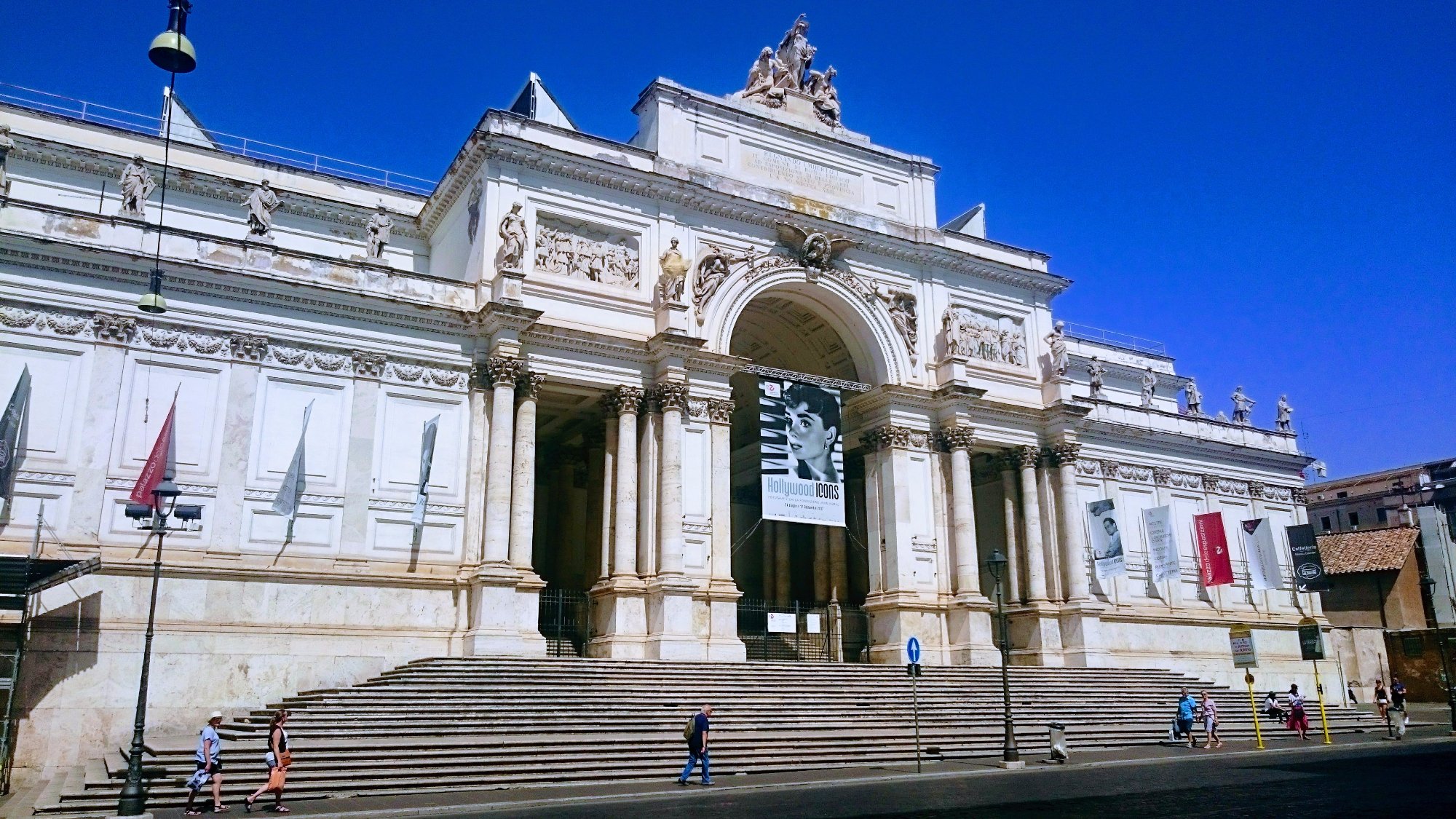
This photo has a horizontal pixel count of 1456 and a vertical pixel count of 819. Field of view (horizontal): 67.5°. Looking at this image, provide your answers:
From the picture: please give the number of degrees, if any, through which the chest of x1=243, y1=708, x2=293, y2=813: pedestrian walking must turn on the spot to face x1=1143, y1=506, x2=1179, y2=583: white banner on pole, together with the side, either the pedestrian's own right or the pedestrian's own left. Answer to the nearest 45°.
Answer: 0° — they already face it

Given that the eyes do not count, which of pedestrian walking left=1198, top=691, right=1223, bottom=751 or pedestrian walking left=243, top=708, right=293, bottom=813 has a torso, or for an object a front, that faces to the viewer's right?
pedestrian walking left=243, top=708, right=293, bottom=813

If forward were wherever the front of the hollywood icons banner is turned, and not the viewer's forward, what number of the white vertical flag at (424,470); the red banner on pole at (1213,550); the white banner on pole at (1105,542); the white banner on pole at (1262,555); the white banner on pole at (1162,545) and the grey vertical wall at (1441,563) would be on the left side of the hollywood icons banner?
5

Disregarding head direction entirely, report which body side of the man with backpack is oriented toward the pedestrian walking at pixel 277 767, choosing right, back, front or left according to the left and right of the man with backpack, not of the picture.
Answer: back

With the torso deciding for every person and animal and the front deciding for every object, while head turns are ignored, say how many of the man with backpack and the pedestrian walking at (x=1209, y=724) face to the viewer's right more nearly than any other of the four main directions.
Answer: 1

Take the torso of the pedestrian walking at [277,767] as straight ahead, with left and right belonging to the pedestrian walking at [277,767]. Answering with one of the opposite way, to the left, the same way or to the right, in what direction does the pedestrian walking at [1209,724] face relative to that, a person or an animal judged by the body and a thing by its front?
the opposite way

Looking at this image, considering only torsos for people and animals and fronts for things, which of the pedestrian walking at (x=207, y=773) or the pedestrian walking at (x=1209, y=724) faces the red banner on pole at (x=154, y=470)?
the pedestrian walking at (x=1209, y=724)

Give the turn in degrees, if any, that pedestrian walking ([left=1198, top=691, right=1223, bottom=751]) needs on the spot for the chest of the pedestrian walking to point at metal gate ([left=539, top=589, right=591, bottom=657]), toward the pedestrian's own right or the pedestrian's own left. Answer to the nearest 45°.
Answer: approximately 45° to the pedestrian's own right

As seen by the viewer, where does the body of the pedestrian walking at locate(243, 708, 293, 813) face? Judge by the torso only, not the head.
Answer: to the viewer's right

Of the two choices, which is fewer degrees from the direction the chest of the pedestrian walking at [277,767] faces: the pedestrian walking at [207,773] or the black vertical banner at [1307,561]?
the black vertical banner

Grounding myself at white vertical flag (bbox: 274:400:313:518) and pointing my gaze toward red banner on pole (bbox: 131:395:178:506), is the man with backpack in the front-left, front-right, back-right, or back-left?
back-left

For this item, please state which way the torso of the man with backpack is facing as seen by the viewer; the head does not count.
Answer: to the viewer's right

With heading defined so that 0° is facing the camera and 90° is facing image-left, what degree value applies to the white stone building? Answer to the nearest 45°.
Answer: approximately 315°

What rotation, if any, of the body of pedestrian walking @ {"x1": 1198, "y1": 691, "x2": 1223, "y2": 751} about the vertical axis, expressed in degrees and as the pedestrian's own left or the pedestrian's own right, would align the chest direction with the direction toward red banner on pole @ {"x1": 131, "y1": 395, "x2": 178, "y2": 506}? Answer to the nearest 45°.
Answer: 0° — they already face it

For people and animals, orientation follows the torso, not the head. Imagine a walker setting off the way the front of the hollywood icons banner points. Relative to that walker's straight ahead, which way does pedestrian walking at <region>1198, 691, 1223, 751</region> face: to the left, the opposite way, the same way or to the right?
to the right
